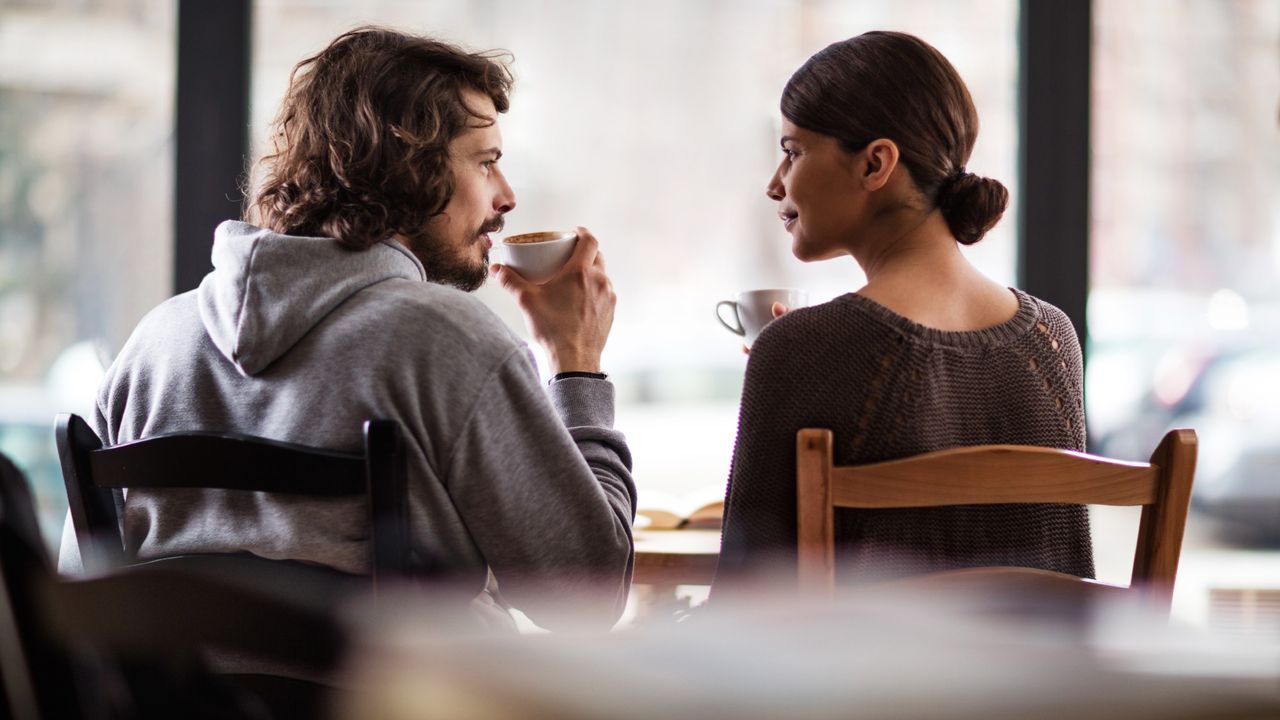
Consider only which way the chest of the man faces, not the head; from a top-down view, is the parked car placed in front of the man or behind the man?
in front

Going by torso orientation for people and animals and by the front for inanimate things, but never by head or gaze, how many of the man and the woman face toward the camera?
0

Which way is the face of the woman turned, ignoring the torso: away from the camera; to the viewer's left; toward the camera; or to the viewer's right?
to the viewer's left

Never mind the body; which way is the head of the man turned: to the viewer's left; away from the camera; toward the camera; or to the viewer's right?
to the viewer's right

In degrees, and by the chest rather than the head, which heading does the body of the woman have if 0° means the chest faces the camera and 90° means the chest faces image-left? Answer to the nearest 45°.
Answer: approximately 135°

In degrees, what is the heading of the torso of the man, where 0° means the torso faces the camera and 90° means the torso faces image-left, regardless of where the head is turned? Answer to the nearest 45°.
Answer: approximately 225°

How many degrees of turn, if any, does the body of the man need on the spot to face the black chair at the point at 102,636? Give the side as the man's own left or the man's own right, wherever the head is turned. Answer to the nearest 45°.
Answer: approximately 135° to the man's own right

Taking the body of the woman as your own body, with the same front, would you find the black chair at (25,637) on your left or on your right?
on your left
